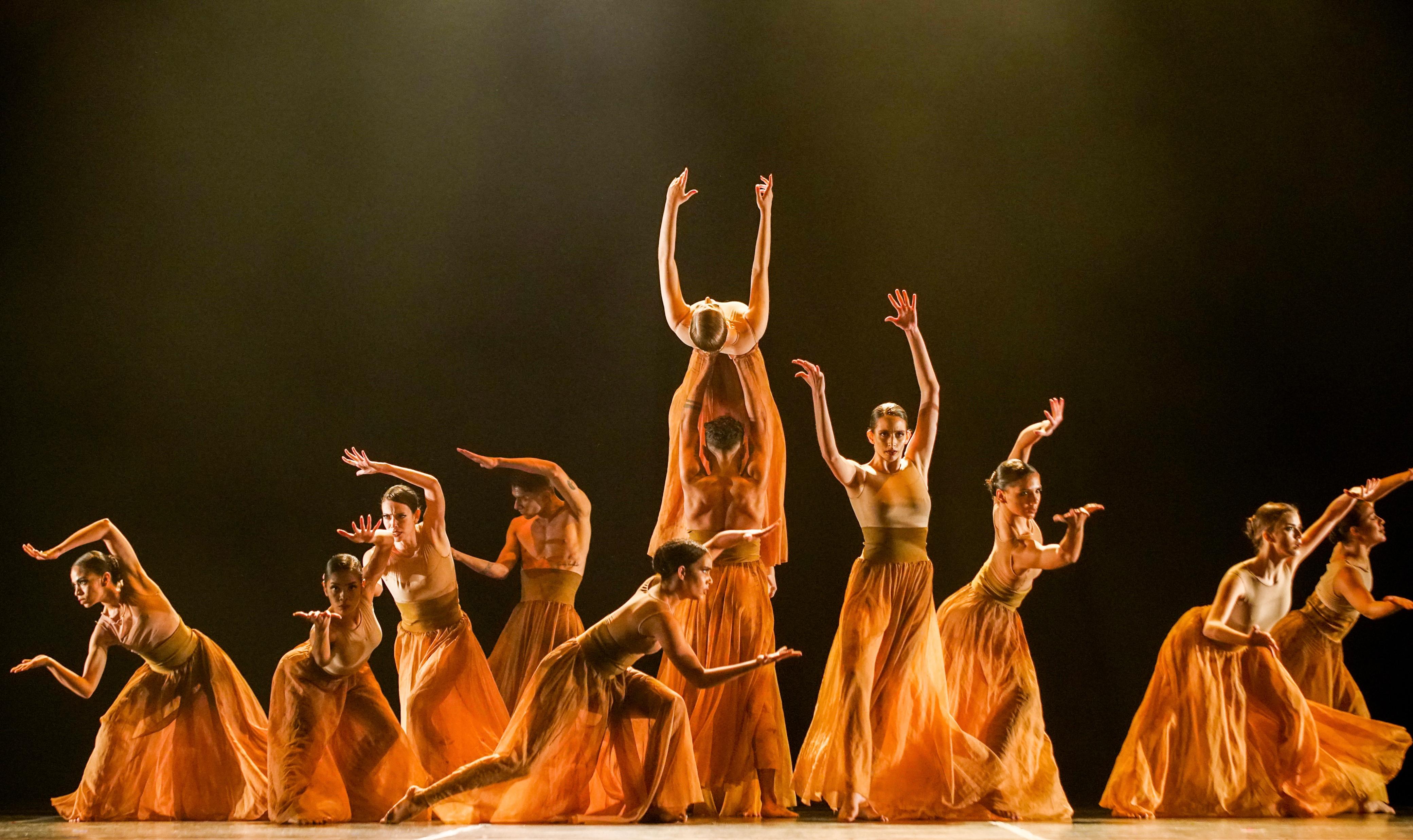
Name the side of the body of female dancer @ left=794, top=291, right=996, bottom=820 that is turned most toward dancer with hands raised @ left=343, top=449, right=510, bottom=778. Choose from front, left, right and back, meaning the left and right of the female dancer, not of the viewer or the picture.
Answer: right

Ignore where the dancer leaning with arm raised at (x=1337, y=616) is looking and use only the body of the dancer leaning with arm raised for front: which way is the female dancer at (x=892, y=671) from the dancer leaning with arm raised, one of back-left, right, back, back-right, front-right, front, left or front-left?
back-right

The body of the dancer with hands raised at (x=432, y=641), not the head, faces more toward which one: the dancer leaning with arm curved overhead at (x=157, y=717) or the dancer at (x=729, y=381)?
the dancer leaning with arm curved overhead

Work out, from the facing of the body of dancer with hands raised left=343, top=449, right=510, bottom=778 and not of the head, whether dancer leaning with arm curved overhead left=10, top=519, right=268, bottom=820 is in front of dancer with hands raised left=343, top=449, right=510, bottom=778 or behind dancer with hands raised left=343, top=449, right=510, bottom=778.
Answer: in front

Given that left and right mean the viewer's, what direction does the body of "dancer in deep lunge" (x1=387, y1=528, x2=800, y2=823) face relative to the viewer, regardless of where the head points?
facing to the right of the viewer

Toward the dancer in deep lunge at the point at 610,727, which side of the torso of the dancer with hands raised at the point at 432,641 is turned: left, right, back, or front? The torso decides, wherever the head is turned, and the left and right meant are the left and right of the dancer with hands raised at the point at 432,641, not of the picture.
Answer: left

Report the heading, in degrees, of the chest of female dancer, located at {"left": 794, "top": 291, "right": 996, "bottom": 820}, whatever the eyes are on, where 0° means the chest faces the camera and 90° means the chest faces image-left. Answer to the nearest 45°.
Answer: approximately 0°

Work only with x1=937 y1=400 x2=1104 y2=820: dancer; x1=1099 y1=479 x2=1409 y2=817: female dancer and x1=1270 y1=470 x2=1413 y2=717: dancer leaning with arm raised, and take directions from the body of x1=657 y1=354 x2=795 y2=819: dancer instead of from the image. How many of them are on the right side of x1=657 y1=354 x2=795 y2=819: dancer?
3

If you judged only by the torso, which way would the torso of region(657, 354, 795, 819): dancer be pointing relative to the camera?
away from the camera

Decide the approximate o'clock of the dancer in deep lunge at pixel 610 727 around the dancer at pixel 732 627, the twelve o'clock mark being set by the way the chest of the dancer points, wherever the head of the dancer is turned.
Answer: The dancer in deep lunge is roughly at 7 o'clock from the dancer.

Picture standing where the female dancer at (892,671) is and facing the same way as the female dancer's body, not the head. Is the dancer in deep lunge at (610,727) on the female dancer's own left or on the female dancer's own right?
on the female dancer's own right

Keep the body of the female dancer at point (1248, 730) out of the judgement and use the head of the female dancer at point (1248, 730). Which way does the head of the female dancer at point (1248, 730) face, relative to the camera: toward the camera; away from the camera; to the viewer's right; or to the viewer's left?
to the viewer's right

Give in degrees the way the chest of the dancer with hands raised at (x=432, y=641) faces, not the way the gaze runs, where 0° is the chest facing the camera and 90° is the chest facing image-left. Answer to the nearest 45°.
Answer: approximately 45°

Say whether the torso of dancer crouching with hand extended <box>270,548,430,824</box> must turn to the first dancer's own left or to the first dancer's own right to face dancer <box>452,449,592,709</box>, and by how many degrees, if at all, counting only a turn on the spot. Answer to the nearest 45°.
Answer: approximately 135° to the first dancer's own left
